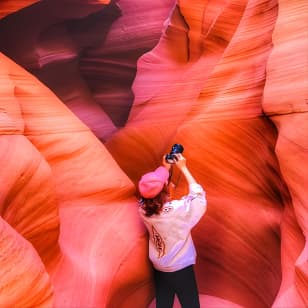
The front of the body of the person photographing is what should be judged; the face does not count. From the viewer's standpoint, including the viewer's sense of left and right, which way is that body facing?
facing away from the viewer and to the right of the viewer
